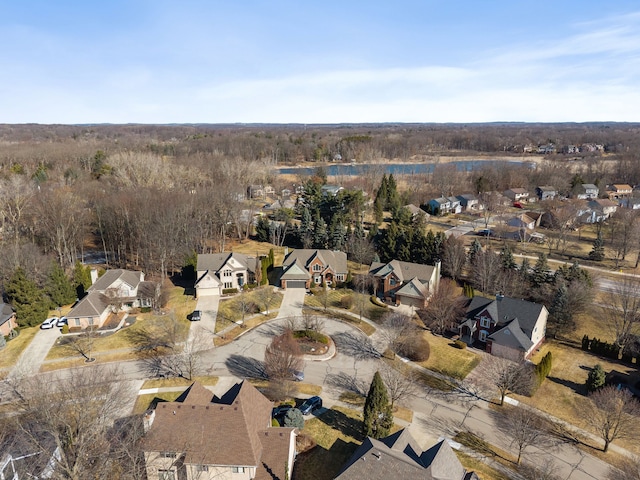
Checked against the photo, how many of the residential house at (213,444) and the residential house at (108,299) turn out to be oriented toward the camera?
1

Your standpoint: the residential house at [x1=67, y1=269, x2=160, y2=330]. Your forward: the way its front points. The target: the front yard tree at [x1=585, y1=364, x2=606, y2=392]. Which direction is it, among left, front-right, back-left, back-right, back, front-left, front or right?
front-left

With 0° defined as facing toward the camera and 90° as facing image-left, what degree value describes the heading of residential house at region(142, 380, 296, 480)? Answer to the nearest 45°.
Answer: approximately 180°

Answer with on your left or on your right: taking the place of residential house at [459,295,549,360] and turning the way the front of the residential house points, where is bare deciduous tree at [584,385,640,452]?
on your left

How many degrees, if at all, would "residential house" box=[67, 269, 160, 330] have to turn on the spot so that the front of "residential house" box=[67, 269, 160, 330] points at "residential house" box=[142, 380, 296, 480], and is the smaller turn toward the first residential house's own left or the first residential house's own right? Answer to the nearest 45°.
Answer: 0° — it already faces it

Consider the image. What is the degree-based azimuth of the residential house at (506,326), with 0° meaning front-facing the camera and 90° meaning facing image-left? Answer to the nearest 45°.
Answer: approximately 45°

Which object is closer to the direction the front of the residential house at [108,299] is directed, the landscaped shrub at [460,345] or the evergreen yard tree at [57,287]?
the landscaped shrub

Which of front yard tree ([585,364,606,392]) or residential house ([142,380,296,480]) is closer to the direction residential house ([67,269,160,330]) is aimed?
the residential house

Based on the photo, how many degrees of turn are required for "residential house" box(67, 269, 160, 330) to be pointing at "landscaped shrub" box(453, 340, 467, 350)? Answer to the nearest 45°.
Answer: approximately 45° to its left

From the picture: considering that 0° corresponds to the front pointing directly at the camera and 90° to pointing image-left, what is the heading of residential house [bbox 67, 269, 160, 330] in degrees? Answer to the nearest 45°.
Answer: approximately 0°

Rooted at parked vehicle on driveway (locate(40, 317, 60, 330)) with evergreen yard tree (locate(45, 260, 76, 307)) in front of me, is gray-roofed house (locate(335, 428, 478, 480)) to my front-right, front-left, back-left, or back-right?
back-right
